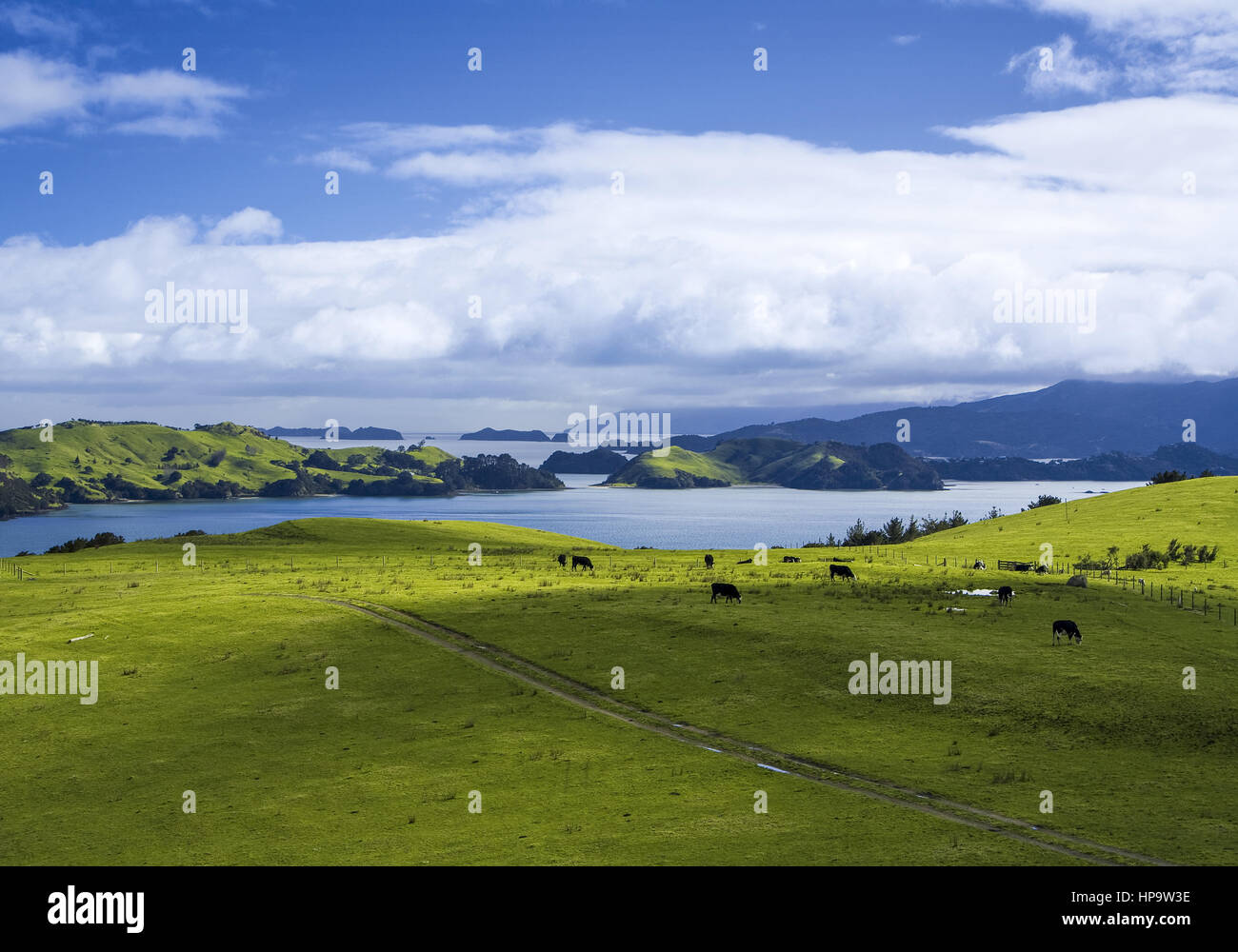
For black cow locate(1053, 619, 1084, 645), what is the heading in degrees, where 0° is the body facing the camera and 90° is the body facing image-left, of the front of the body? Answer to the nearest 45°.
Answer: approximately 270°
